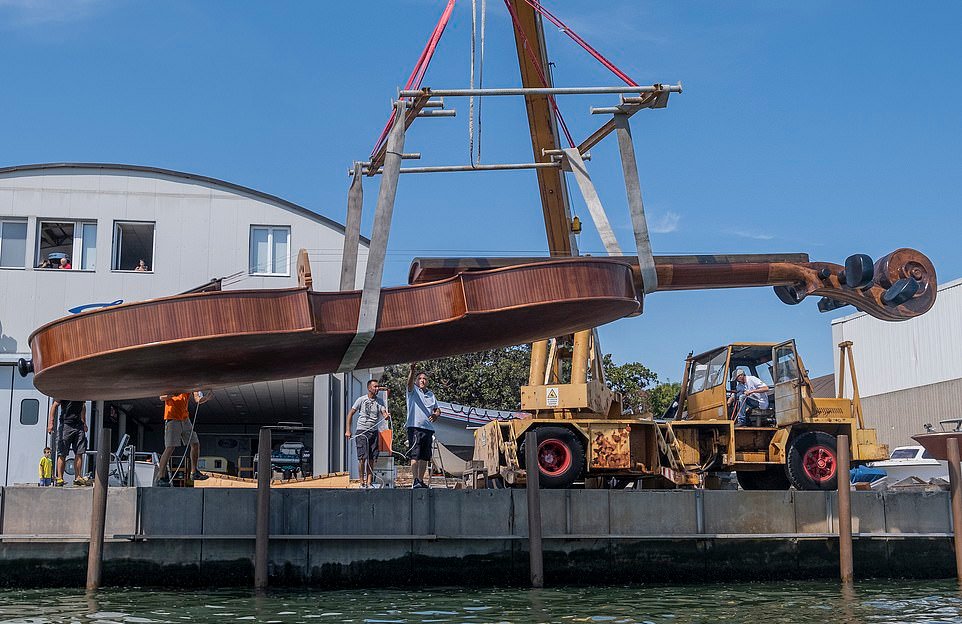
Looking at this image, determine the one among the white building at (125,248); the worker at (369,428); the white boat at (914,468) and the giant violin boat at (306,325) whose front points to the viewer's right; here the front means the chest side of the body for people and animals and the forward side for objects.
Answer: the giant violin boat

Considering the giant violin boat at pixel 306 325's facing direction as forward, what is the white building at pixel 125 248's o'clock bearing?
The white building is roughly at 8 o'clock from the giant violin boat.

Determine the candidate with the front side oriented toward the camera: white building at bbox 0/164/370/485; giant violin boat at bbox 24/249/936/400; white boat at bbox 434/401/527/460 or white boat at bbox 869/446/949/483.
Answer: the white building

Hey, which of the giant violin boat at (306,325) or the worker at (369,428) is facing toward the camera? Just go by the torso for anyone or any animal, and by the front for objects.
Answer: the worker

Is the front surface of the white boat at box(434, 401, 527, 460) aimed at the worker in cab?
no

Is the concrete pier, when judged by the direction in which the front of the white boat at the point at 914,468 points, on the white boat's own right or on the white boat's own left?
on the white boat's own left

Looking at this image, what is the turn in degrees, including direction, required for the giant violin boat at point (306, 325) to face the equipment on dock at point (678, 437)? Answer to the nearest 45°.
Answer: approximately 45° to its left

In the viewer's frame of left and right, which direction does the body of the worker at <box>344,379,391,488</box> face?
facing the viewer

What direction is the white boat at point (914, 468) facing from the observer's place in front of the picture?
facing to the left of the viewer

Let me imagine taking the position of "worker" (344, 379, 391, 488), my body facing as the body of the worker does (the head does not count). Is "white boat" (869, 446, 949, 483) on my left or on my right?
on my left

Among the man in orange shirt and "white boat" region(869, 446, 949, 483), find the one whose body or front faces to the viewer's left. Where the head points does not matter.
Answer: the white boat

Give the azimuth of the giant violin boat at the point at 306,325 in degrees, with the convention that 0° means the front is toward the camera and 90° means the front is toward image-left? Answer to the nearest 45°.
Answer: approximately 270°

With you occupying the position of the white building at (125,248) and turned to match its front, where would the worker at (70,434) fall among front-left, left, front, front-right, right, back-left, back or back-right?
front

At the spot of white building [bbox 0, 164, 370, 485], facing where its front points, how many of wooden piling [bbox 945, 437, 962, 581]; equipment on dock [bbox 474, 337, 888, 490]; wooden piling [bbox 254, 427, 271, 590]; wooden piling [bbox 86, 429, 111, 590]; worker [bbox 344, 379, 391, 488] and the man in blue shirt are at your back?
0

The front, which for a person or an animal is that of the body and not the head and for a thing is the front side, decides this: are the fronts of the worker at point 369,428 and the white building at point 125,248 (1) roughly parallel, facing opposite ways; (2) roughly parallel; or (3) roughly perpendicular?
roughly parallel
